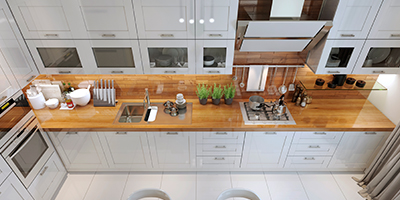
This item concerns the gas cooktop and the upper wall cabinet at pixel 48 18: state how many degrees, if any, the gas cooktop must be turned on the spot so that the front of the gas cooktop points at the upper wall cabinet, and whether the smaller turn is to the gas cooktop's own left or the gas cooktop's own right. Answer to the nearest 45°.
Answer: approximately 90° to the gas cooktop's own right

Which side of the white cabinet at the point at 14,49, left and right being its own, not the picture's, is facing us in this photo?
right

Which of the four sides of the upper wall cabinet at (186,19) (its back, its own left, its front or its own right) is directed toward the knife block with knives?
right

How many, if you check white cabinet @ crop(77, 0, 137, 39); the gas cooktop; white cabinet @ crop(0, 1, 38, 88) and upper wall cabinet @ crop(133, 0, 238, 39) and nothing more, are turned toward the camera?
3

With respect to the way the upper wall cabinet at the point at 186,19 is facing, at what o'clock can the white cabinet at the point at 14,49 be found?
The white cabinet is roughly at 3 o'clock from the upper wall cabinet.

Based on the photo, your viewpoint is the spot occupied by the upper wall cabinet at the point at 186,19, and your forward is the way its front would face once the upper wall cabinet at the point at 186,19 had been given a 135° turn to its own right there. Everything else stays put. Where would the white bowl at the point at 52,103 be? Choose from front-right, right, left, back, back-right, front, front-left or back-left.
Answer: front-left

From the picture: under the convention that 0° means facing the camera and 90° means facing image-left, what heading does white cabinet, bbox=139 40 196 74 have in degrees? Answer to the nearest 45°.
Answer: approximately 0°
